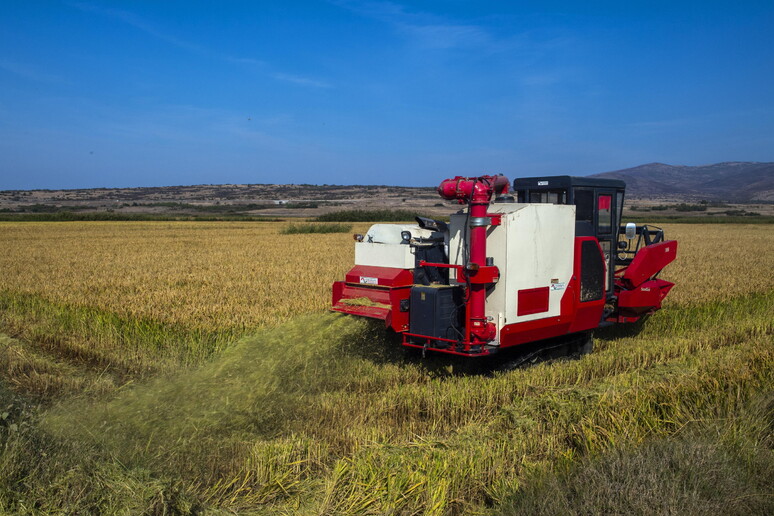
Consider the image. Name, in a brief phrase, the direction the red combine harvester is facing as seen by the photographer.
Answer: facing away from the viewer and to the right of the viewer
